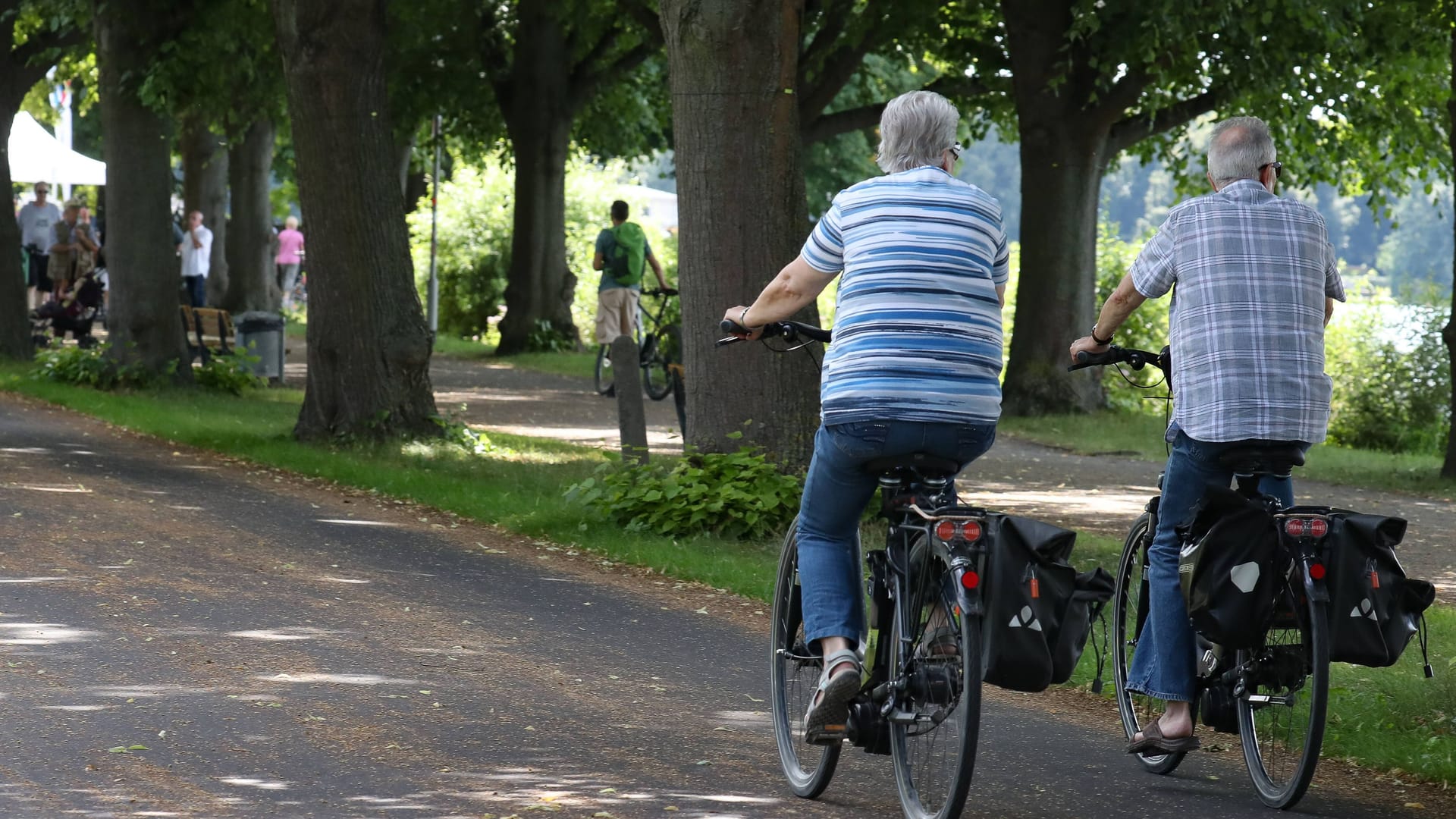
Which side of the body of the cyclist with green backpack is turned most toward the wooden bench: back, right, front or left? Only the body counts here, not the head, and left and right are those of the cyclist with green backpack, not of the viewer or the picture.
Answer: left

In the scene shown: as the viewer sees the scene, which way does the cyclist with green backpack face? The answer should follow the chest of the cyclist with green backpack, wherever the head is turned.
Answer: away from the camera

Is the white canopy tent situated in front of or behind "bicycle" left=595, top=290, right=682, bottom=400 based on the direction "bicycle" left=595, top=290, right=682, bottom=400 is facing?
behind

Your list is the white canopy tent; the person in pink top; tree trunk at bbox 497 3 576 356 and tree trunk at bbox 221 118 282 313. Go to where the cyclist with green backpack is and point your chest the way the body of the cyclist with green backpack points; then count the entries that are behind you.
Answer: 0

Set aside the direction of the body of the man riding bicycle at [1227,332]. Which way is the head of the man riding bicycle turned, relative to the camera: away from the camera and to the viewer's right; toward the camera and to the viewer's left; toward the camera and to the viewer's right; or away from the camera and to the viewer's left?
away from the camera and to the viewer's right

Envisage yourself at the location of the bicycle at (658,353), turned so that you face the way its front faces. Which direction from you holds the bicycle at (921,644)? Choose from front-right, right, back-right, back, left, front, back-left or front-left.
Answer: front-right

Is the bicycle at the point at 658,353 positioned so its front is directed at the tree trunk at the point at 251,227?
no

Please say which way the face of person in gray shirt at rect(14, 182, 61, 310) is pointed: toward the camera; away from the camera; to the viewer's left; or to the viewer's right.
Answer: toward the camera

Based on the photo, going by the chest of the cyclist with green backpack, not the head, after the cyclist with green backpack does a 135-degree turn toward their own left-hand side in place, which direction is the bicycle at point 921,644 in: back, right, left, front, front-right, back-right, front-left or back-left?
front-left

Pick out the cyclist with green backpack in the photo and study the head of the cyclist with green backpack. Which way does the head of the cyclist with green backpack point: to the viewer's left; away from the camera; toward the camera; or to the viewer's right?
away from the camera

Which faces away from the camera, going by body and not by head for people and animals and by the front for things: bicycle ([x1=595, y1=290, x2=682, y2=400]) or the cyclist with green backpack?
the cyclist with green backpack
